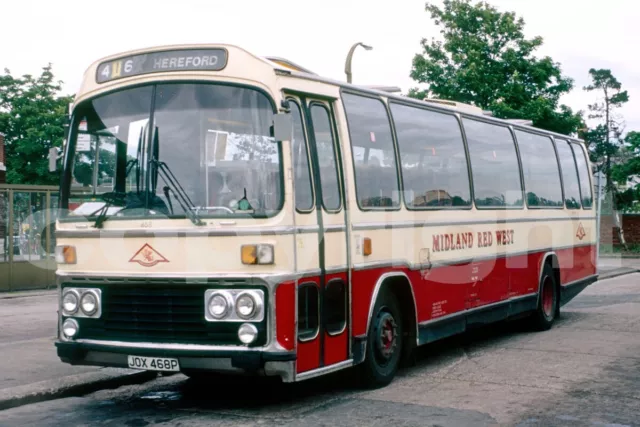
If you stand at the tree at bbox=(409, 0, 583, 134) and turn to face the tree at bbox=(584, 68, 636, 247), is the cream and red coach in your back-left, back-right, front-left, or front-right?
back-right

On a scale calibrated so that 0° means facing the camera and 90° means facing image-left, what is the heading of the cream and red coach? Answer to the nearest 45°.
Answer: approximately 45°

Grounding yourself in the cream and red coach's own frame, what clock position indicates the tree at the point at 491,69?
The tree is roughly at 5 o'clock from the cream and red coach.

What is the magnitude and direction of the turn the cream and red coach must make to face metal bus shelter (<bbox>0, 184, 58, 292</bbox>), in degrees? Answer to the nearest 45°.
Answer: approximately 90° to its right

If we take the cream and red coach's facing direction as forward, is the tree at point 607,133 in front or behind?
behind
